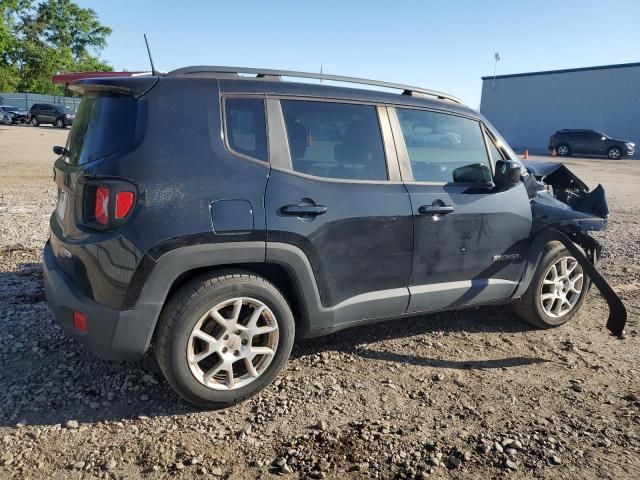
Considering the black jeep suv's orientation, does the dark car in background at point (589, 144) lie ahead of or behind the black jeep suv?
ahead

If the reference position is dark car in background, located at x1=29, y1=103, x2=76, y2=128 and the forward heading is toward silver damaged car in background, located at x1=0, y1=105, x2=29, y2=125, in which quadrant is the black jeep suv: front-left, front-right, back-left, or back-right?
back-left

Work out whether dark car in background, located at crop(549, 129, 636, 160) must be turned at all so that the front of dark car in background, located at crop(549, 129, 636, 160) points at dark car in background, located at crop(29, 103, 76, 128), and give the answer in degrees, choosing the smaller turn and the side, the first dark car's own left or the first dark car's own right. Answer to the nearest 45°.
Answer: approximately 180°

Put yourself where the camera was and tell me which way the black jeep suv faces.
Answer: facing away from the viewer and to the right of the viewer

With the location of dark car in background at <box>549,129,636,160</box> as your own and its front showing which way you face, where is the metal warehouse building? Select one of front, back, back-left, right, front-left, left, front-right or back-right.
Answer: left

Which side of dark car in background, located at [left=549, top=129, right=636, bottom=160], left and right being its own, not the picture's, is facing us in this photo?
right

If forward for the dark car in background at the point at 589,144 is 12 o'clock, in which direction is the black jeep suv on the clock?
The black jeep suv is roughly at 3 o'clock from the dark car in background.

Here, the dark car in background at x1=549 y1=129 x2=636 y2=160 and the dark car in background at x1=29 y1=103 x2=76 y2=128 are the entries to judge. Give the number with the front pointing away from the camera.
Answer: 0

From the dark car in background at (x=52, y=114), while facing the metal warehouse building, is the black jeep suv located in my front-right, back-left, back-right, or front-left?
front-right

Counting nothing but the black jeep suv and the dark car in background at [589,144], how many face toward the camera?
0
